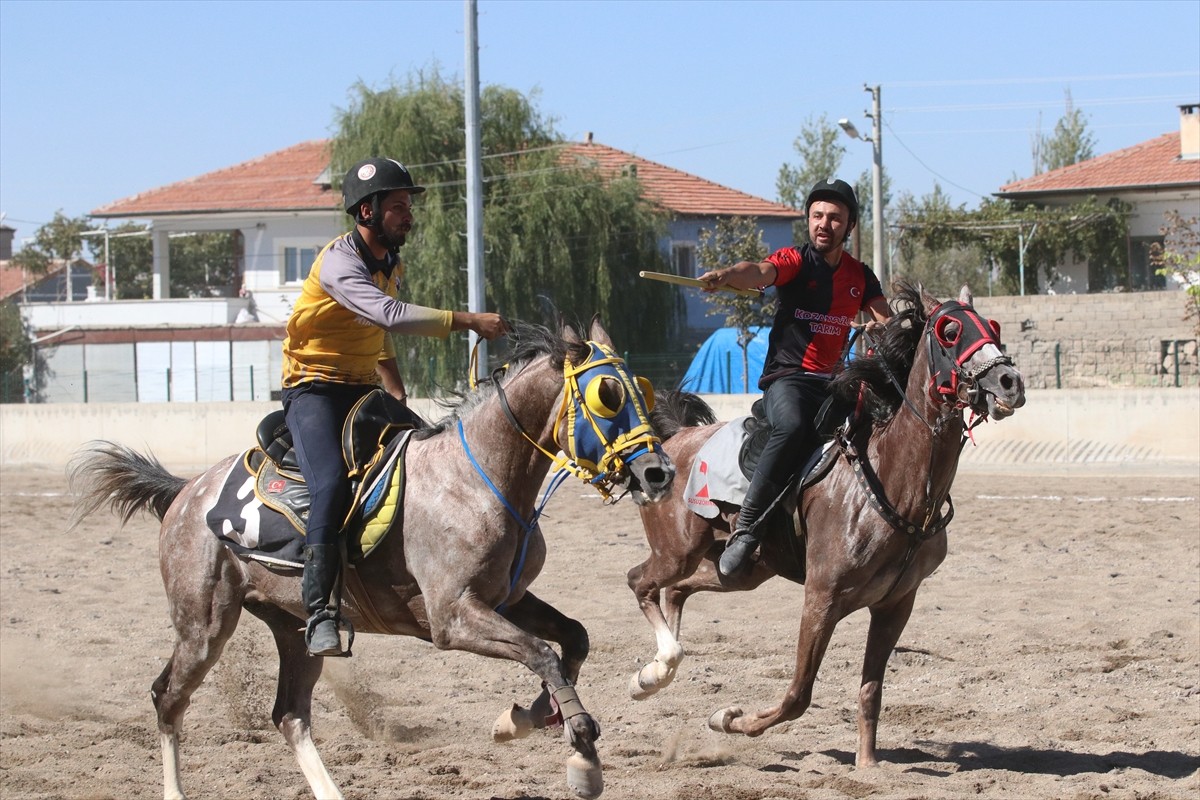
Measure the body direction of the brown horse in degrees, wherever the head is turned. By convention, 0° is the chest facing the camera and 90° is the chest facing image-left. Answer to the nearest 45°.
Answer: approximately 315°

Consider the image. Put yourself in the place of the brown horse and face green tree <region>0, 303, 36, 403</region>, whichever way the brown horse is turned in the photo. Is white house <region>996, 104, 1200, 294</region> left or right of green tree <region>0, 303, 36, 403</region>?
right

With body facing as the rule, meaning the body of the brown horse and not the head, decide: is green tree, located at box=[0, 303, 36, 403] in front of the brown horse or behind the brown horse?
behind

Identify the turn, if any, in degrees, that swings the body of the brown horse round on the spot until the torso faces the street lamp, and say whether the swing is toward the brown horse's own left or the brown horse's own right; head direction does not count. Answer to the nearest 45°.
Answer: approximately 135° to the brown horse's own left

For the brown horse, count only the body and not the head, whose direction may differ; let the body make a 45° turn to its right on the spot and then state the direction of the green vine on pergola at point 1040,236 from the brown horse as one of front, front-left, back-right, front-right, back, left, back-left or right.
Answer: back

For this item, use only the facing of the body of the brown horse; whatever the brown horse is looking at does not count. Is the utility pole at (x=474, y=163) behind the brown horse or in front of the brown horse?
behind

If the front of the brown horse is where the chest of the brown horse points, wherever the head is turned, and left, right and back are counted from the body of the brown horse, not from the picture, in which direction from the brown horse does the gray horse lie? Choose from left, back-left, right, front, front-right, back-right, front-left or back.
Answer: right

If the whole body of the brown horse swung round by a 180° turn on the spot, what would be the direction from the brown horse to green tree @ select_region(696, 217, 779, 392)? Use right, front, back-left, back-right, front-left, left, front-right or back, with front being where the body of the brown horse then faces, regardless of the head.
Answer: front-right

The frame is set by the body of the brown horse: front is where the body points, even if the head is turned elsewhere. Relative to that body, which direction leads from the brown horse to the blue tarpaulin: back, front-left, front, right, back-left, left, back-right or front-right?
back-left
